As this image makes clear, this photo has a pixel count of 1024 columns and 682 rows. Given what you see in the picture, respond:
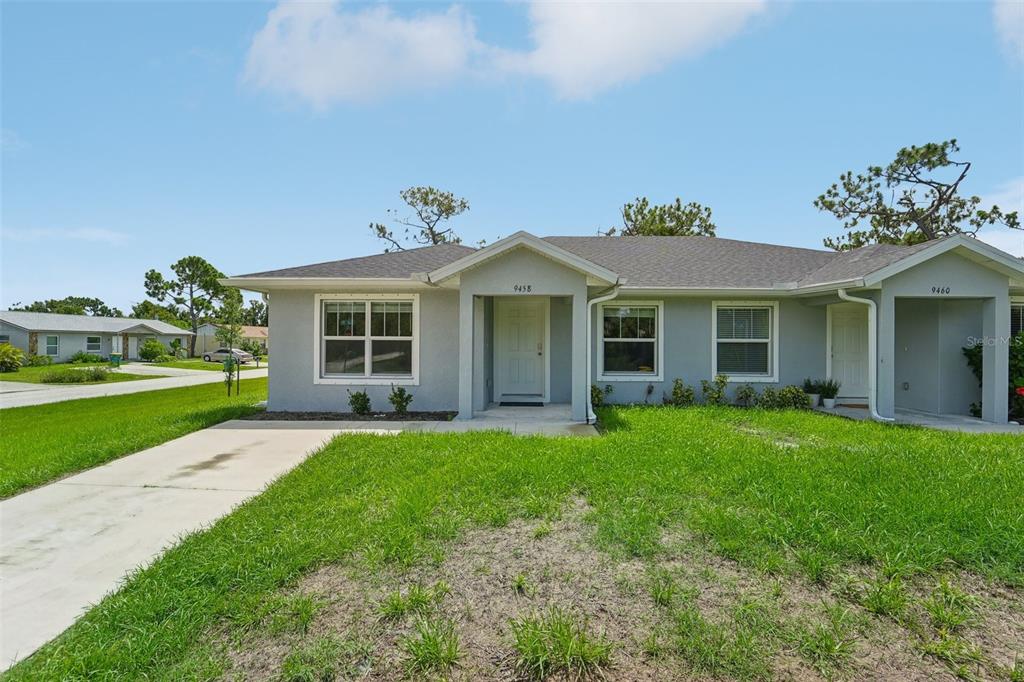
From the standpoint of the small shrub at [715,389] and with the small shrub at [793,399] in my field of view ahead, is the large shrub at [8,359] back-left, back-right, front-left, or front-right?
back-left

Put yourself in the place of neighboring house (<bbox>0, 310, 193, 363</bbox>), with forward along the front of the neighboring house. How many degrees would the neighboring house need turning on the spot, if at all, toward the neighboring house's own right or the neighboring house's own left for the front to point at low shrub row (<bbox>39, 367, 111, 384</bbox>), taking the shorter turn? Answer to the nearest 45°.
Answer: approximately 45° to the neighboring house's own right

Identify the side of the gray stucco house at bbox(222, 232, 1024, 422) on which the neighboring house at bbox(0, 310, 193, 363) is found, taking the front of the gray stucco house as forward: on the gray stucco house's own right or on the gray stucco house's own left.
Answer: on the gray stucco house's own right

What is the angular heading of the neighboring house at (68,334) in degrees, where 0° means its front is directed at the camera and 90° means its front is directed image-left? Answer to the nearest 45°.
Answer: approximately 315°

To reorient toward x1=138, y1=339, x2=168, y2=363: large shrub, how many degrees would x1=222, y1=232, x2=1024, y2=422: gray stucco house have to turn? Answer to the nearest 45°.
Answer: approximately 135° to its right

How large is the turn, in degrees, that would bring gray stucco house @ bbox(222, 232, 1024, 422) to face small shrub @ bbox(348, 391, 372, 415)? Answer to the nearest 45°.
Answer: approximately 90° to its right

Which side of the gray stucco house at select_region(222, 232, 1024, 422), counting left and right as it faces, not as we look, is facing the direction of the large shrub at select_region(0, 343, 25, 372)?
right
